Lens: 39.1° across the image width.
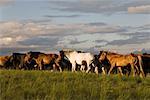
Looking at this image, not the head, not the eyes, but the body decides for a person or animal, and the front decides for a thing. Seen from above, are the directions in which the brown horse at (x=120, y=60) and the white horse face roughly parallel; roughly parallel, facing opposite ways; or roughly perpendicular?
roughly parallel

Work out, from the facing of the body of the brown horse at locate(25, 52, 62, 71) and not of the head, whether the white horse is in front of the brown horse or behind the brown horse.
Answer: behind

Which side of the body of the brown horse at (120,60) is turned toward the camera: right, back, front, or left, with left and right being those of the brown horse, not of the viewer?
left

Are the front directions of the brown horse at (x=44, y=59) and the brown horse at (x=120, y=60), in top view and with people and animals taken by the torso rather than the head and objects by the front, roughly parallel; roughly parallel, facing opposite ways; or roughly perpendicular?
roughly parallel

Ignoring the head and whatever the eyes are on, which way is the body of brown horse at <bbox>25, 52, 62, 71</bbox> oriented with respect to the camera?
to the viewer's left
